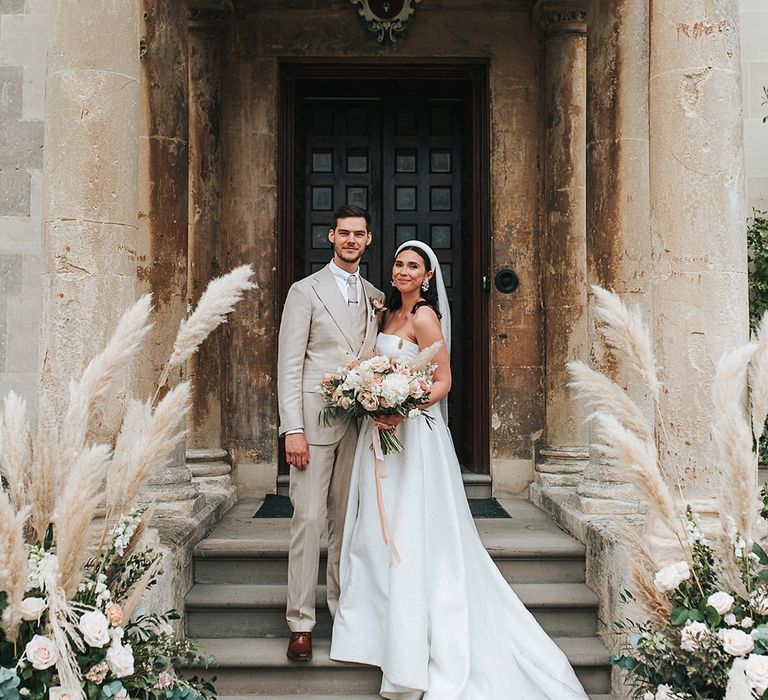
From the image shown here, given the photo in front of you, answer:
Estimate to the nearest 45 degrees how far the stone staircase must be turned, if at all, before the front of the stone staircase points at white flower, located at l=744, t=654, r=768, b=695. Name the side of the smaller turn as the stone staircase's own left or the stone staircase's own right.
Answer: approximately 45° to the stone staircase's own left

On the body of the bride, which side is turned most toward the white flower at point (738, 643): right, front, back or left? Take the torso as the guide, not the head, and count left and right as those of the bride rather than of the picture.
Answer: left

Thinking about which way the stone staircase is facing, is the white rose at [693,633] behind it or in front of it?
in front

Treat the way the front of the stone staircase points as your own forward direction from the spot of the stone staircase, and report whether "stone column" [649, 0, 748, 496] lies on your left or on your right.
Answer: on your left

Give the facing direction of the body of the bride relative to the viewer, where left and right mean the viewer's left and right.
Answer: facing the viewer and to the left of the viewer

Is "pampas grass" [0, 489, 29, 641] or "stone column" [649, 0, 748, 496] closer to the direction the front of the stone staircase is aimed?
the pampas grass

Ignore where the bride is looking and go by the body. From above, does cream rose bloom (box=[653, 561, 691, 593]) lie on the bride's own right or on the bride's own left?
on the bride's own left

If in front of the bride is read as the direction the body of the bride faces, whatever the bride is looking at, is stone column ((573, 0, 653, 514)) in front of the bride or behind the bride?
behind

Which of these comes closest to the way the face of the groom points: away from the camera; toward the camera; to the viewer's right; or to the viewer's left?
toward the camera

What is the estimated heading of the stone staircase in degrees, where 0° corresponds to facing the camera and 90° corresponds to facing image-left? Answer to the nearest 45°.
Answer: approximately 0°
